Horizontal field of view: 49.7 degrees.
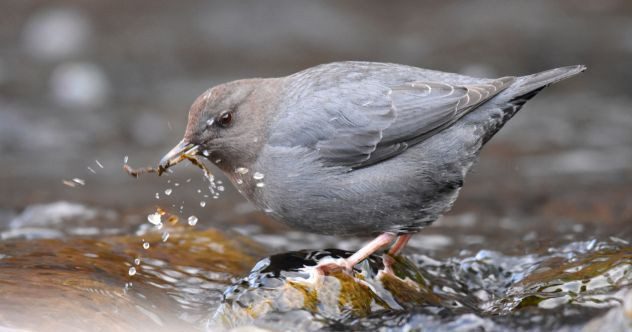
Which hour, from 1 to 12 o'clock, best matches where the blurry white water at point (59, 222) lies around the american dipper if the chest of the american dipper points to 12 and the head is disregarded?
The blurry white water is roughly at 1 o'clock from the american dipper.

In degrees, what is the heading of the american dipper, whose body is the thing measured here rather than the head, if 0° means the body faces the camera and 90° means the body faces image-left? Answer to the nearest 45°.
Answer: approximately 90°

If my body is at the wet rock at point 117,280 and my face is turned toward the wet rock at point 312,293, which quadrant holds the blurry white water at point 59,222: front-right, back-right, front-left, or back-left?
back-left

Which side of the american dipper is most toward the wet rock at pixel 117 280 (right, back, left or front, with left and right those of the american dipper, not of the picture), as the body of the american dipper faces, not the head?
front
